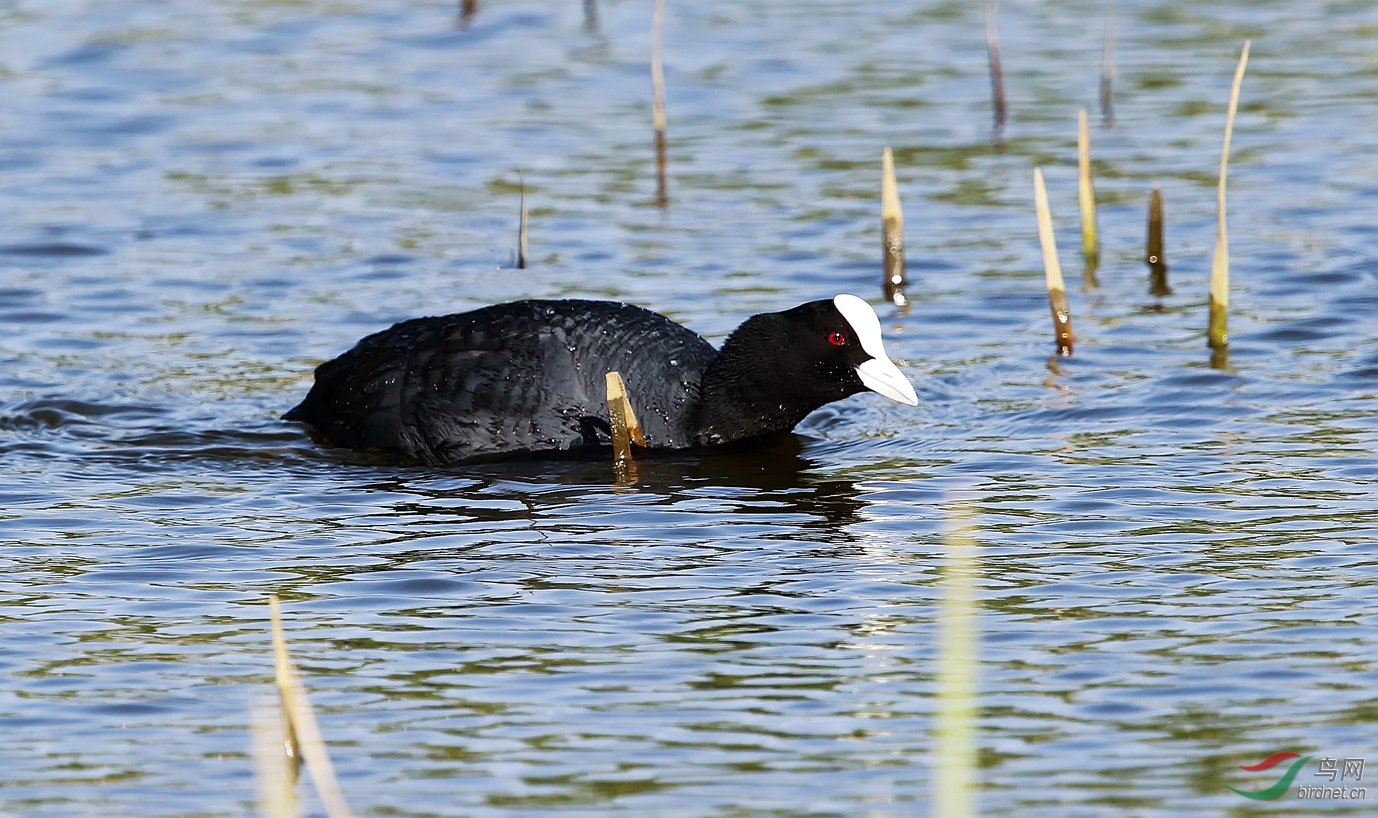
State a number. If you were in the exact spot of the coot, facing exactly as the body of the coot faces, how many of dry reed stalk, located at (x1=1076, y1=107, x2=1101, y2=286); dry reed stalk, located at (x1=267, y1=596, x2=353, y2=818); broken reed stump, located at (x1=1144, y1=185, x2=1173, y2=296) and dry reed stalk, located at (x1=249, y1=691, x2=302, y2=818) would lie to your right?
2

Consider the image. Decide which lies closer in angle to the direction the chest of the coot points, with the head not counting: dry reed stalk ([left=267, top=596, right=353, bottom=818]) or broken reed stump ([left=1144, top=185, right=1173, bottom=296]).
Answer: the broken reed stump

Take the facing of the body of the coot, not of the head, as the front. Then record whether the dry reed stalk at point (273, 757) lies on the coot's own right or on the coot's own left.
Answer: on the coot's own right

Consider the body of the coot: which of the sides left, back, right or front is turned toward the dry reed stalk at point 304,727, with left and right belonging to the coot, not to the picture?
right

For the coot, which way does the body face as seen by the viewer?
to the viewer's right

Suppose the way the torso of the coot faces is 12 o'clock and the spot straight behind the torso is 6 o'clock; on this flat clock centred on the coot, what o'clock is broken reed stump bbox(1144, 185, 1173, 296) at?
The broken reed stump is roughly at 11 o'clock from the coot.

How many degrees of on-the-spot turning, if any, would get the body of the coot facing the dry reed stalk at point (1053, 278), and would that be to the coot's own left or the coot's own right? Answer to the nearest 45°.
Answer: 0° — it already faces it

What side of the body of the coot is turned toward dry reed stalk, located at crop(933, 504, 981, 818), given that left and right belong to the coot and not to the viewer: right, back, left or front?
right

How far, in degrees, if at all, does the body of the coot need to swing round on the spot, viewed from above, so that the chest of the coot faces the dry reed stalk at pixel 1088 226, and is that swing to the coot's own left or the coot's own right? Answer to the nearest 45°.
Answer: approximately 45° to the coot's own left
